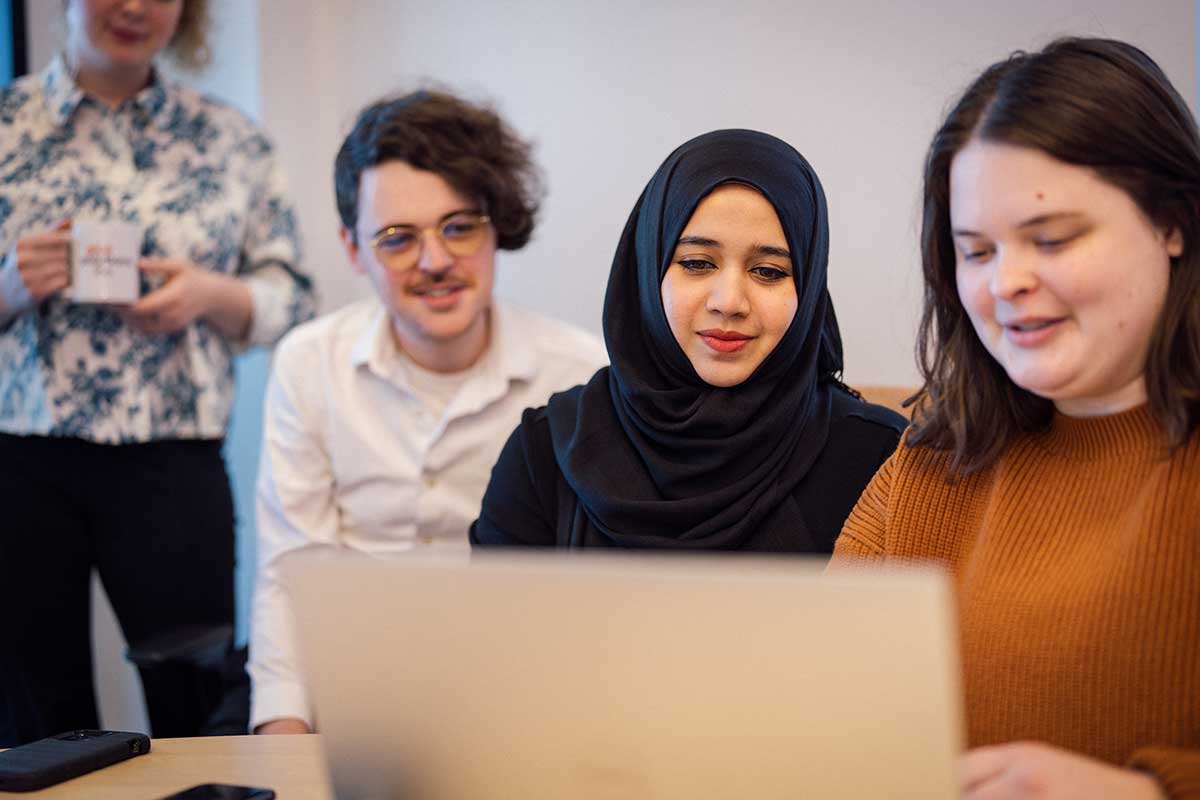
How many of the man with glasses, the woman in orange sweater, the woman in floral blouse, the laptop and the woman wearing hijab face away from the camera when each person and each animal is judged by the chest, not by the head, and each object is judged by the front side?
1

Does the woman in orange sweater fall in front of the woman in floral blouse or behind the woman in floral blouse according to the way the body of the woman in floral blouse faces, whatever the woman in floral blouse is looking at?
in front

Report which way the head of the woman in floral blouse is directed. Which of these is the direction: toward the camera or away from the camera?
toward the camera

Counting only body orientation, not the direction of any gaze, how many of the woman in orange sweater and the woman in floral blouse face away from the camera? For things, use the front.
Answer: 0

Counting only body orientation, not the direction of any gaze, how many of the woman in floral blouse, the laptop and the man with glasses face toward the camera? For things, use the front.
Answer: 2

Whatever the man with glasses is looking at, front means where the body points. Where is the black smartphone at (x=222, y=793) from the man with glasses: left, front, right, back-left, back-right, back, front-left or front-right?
front

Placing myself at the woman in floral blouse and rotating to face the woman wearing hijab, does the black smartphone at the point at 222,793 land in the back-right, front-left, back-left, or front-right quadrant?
front-right

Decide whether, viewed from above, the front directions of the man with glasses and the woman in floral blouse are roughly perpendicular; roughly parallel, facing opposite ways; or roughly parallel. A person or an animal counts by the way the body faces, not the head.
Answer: roughly parallel

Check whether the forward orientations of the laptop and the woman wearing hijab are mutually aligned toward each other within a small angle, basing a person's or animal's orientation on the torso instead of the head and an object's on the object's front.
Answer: yes

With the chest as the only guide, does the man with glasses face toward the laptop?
yes

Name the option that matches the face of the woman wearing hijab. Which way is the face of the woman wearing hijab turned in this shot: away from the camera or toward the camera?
toward the camera

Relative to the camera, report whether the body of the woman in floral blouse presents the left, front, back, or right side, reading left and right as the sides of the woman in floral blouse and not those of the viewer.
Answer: front

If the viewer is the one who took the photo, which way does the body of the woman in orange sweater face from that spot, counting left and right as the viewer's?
facing the viewer and to the left of the viewer

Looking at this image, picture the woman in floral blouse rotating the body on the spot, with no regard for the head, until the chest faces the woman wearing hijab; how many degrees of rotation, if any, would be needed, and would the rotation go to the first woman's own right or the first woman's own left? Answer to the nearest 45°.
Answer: approximately 45° to the first woman's own left

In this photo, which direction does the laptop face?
away from the camera

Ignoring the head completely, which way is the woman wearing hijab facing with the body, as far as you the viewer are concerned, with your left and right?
facing the viewer

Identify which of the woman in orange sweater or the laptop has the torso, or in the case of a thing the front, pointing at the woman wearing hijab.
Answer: the laptop

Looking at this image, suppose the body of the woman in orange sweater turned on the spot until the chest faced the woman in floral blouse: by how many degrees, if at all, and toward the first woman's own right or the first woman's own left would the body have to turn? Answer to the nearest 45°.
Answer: approximately 90° to the first woman's own right

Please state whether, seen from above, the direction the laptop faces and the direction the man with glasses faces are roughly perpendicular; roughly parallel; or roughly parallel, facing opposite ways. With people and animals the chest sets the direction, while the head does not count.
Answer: roughly parallel, facing opposite ways
